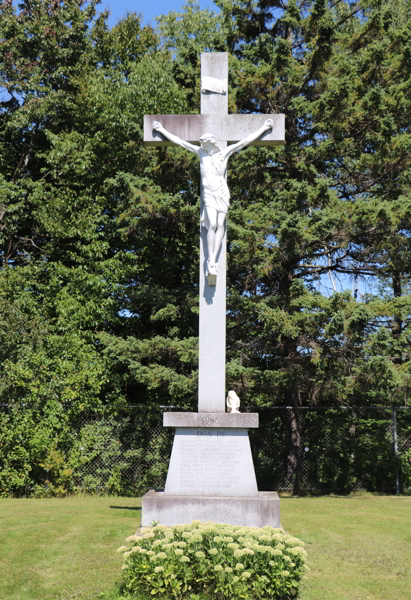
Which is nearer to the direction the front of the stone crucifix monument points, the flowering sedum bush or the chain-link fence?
the flowering sedum bush

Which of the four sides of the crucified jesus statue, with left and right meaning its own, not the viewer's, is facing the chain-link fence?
back

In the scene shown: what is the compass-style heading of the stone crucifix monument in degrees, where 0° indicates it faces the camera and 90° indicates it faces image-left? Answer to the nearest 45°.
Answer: approximately 0°

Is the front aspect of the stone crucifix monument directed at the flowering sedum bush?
yes
